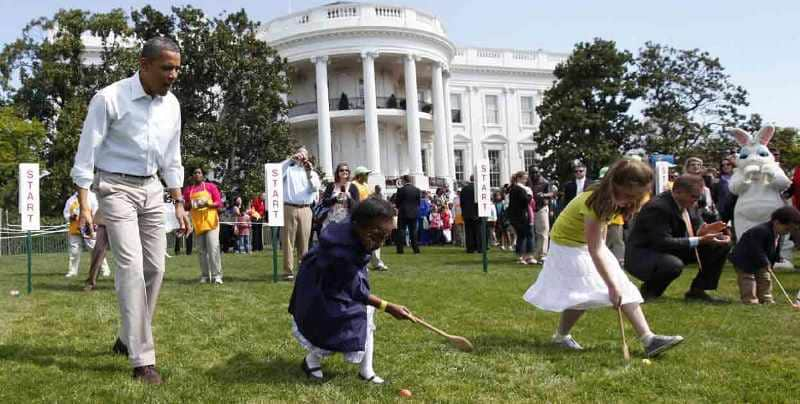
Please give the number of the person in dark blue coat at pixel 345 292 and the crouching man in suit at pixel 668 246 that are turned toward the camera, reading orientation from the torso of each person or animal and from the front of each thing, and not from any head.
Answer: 0

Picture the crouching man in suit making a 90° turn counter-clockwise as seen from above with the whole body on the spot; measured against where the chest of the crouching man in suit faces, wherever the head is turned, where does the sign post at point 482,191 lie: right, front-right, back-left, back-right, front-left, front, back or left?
front-left

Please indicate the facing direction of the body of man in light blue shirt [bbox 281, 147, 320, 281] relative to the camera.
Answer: toward the camera

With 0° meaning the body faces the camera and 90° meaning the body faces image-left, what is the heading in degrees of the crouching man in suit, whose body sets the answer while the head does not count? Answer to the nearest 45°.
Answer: approximately 270°

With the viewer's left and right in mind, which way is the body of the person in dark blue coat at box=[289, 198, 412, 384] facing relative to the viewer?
facing to the right of the viewer

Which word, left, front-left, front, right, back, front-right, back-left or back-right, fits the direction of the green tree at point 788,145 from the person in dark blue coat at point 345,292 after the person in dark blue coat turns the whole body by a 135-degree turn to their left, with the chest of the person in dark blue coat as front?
right

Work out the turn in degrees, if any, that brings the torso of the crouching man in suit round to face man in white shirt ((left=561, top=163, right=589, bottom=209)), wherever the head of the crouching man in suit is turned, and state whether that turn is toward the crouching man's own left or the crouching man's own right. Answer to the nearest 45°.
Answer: approximately 90° to the crouching man's own left

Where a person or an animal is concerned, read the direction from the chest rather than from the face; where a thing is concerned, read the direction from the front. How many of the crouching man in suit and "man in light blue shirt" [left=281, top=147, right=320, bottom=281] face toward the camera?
1

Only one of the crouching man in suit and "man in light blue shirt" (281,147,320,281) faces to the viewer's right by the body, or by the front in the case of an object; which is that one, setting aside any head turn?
the crouching man in suit

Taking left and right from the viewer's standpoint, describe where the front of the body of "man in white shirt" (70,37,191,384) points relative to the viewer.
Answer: facing the viewer and to the right of the viewer

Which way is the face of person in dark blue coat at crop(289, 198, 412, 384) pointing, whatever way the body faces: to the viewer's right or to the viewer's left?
to the viewer's right
